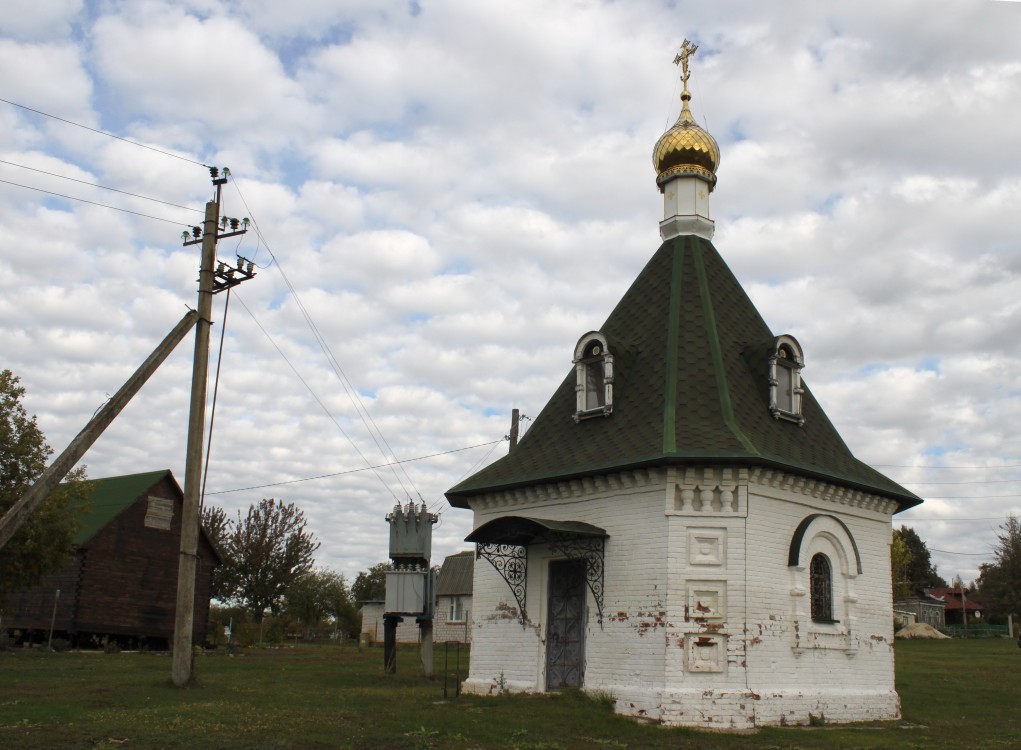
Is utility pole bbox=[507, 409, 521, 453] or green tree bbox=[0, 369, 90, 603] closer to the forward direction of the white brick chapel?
the green tree

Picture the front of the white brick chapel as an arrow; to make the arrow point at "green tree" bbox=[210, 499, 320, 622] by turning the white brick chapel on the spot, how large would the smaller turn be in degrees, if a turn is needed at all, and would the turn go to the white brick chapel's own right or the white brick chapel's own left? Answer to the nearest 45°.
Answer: approximately 90° to the white brick chapel's own right

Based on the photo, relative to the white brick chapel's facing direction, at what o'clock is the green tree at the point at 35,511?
The green tree is roughly at 2 o'clock from the white brick chapel.

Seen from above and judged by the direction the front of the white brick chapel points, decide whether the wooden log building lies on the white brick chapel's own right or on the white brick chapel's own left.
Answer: on the white brick chapel's own right

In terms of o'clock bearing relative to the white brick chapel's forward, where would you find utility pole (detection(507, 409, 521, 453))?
The utility pole is roughly at 4 o'clock from the white brick chapel.

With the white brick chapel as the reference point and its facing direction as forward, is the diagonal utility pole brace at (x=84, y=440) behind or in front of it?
in front

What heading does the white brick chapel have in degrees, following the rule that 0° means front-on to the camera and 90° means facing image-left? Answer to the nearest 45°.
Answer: approximately 45°

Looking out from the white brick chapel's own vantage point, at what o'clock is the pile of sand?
The pile of sand is roughly at 5 o'clock from the white brick chapel.
